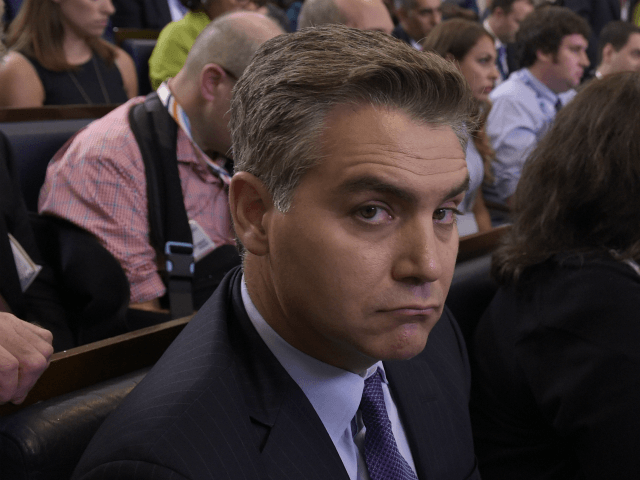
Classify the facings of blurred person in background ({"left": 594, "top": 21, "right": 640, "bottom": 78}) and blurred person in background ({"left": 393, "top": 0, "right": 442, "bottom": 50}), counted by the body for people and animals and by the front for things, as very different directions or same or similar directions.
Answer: same or similar directions

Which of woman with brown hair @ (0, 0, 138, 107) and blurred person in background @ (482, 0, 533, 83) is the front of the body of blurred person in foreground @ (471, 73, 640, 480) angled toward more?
the blurred person in background

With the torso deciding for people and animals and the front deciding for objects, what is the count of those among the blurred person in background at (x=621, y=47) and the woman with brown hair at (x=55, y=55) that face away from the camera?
0

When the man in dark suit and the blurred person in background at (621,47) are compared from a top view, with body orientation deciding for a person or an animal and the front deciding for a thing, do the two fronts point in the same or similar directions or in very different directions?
same or similar directions

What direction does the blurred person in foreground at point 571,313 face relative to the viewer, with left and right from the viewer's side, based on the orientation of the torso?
facing away from the viewer and to the right of the viewer

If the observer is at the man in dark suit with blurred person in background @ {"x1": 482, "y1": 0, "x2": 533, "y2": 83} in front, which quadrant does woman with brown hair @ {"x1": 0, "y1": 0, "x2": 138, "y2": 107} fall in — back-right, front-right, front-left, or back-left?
front-left

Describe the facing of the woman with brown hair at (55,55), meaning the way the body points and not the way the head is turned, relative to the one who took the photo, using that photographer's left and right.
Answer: facing the viewer and to the right of the viewer

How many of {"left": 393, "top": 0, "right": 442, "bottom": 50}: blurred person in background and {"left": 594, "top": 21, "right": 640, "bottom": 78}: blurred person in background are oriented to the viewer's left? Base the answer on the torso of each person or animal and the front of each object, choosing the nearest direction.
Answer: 0

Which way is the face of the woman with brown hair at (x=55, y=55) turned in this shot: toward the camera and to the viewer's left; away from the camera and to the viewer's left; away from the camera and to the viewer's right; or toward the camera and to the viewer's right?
toward the camera and to the viewer's right

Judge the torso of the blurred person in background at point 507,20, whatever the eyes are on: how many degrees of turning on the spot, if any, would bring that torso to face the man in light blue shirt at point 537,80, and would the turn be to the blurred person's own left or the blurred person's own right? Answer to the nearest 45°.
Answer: approximately 45° to the blurred person's own right

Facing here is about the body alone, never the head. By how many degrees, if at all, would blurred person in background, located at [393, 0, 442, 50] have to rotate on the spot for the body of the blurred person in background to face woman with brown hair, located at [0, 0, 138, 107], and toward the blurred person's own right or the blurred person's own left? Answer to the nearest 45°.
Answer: approximately 90° to the blurred person's own right

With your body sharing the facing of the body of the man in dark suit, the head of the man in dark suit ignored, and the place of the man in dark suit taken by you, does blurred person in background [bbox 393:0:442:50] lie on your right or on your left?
on your left
